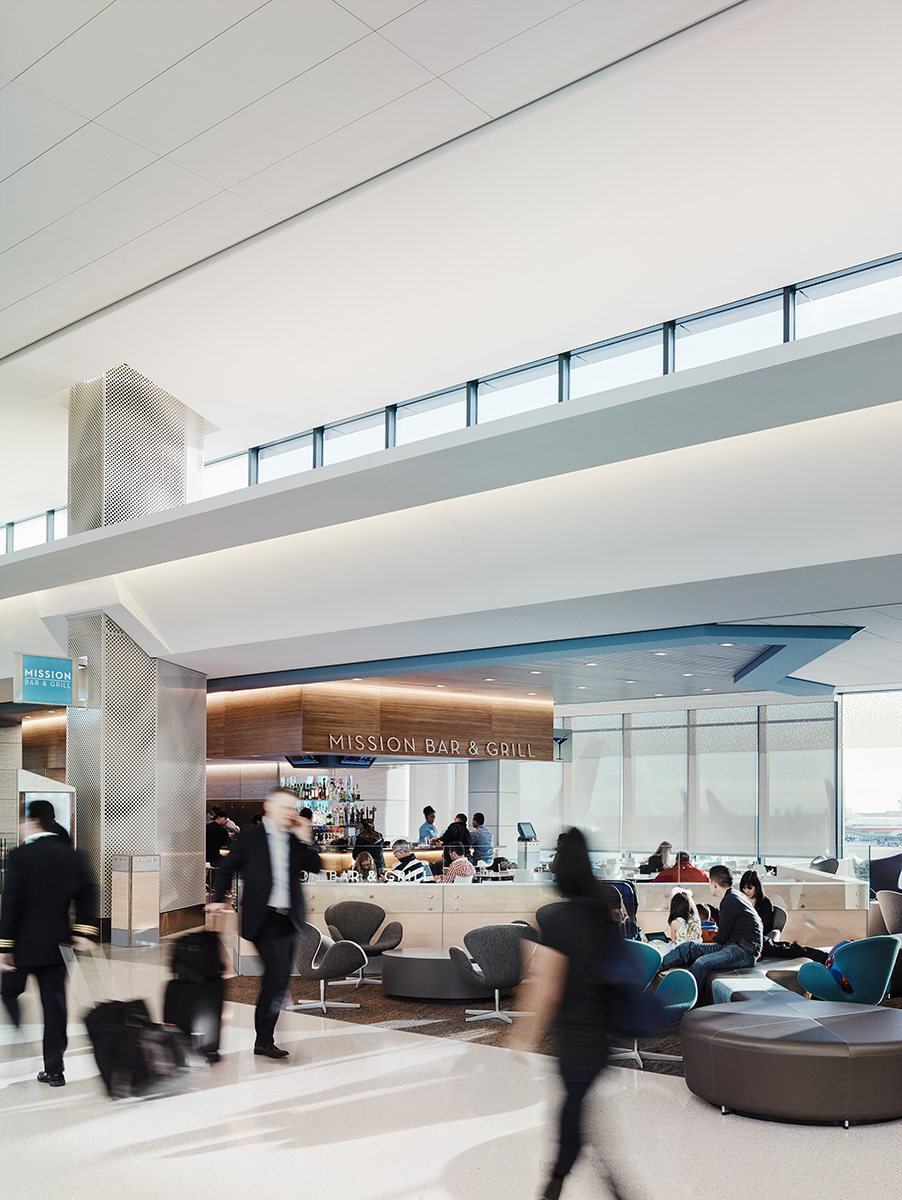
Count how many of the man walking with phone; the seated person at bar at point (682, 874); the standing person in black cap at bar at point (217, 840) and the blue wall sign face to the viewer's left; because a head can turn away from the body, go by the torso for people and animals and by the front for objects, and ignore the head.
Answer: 0

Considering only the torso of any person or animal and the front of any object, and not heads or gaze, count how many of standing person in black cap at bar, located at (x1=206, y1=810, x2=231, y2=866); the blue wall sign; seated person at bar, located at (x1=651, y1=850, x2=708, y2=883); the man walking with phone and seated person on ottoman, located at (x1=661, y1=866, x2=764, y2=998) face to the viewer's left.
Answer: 1

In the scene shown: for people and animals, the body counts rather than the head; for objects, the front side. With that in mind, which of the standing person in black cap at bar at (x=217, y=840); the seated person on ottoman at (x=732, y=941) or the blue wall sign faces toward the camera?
the blue wall sign

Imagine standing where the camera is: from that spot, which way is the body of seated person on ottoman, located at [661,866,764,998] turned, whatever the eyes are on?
to the viewer's left

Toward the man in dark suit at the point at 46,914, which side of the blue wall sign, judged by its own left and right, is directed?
front

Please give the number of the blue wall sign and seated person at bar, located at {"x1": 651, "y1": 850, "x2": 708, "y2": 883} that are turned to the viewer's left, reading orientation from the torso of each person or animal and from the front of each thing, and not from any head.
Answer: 0

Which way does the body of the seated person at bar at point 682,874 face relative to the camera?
away from the camera
